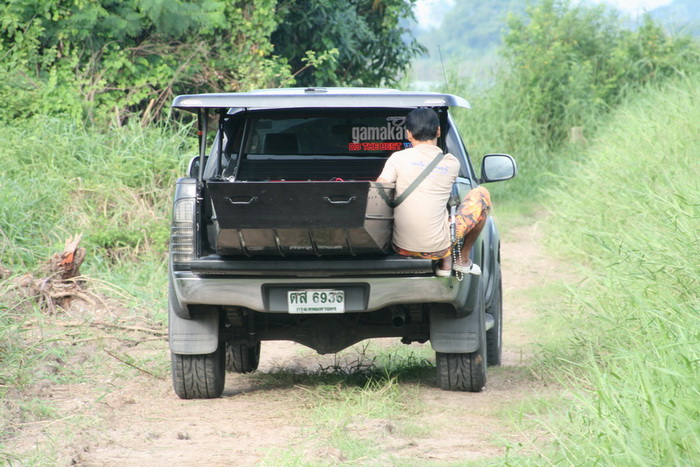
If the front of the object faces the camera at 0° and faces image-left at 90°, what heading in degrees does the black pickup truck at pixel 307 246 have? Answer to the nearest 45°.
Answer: approximately 180°

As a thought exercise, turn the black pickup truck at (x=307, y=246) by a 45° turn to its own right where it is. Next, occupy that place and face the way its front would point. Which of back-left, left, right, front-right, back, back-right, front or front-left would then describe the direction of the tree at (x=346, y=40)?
front-left

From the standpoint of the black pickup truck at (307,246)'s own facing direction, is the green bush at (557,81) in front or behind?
in front
